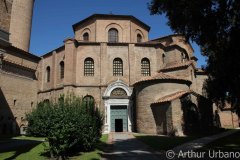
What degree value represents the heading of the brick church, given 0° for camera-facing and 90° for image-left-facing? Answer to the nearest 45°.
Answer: approximately 0°

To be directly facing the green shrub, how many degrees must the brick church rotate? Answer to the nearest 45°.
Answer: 0° — it already faces it

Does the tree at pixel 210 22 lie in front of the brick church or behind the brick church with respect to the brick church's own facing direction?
in front
